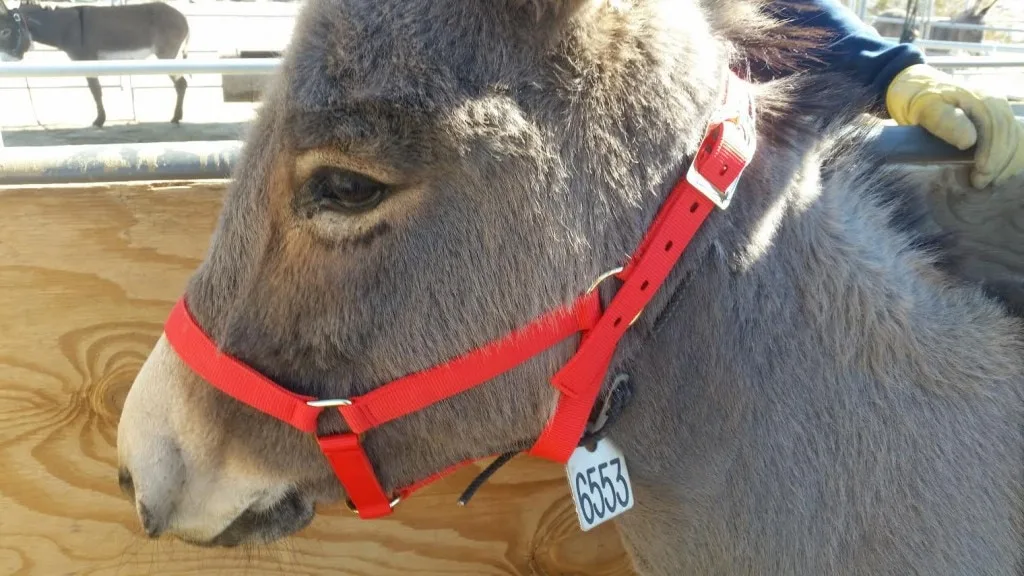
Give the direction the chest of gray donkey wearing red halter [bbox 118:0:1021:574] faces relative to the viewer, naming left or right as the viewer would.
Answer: facing to the left of the viewer

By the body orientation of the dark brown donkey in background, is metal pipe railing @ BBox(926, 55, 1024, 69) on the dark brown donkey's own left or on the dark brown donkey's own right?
on the dark brown donkey's own left

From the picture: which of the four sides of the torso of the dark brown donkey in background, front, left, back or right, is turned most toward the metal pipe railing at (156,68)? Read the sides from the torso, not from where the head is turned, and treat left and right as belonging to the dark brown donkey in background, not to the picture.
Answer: left

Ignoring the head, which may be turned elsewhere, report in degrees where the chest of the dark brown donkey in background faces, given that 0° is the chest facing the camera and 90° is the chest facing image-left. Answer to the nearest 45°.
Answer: approximately 90°

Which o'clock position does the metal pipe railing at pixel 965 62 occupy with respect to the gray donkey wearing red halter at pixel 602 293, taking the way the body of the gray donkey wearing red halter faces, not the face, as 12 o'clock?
The metal pipe railing is roughly at 4 o'clock from the gray donkey wearing red halter.

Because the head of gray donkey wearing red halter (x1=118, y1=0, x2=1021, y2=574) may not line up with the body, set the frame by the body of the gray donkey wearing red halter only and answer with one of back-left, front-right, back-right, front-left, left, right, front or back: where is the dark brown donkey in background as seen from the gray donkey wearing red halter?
front-right

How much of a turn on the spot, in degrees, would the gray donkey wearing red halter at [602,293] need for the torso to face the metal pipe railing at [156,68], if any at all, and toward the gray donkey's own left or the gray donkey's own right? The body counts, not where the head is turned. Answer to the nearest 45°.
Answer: approximately 45° to the gray donkey's own right

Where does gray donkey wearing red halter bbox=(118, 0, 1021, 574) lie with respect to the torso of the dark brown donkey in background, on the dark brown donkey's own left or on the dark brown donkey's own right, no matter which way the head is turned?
on the dark brown donkey's own left

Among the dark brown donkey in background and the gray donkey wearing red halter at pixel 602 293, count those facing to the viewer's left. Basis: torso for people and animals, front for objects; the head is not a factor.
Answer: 2

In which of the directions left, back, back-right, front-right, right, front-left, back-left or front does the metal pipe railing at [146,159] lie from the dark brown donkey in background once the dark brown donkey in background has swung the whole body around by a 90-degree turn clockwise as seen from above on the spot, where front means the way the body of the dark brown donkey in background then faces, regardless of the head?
back
